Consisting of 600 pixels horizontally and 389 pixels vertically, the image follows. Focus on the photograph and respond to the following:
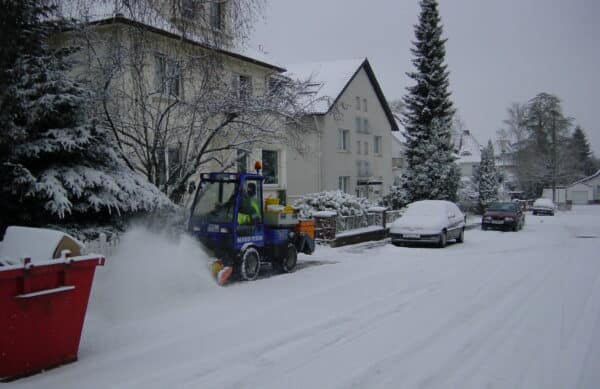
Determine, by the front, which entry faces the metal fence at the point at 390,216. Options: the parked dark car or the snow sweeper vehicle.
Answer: the parked dark car

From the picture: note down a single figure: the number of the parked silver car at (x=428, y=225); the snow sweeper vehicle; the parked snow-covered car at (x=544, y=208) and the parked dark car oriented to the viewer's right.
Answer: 0

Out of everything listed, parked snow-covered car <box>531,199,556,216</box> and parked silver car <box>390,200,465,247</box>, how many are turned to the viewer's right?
0

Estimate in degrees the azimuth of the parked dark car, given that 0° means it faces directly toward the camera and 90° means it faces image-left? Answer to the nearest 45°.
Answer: approximately 45°

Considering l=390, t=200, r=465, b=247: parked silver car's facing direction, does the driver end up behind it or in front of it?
in front

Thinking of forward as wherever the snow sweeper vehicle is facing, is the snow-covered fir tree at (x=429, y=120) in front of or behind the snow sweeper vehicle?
behind

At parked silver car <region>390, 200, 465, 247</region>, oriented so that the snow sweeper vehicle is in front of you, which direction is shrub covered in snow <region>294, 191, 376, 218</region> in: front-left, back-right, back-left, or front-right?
front-right

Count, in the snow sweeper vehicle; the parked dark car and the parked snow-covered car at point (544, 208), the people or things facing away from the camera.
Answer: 0

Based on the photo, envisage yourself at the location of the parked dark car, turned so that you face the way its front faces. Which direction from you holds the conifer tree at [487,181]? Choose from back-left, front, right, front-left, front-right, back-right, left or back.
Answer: back-right

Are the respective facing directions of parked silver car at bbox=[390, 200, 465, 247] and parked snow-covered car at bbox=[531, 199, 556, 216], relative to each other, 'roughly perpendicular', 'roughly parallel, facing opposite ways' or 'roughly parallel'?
roughly parallel

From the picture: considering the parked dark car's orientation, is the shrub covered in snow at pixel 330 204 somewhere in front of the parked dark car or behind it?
in front

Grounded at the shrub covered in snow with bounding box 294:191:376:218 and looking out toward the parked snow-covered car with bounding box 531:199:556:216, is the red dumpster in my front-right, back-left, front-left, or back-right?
back-right

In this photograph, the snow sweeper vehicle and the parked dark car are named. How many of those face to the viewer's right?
0

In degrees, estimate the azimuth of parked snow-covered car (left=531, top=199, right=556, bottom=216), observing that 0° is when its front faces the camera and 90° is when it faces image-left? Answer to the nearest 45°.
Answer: approximately 45°

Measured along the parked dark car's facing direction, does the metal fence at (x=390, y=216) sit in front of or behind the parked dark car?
in front

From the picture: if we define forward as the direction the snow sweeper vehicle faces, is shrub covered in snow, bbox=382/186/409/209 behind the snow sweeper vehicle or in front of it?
behind

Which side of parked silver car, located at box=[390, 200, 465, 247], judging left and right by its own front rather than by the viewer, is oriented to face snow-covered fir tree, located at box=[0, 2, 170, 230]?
front
